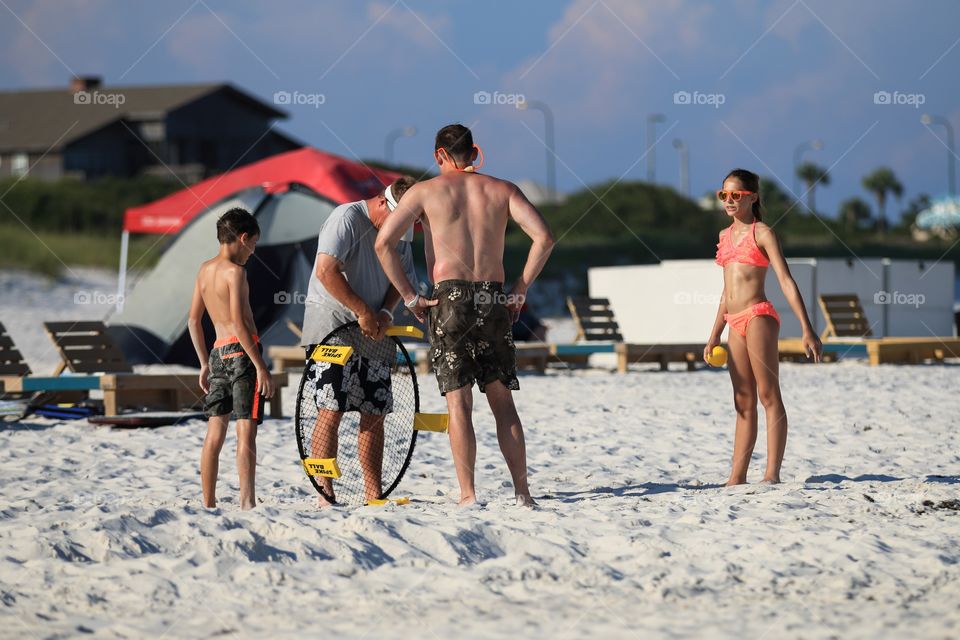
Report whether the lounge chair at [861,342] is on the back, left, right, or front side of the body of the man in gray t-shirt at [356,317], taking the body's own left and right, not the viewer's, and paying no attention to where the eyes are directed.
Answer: left

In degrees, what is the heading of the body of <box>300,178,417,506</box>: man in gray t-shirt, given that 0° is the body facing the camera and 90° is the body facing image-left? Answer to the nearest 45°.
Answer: approximately 315°

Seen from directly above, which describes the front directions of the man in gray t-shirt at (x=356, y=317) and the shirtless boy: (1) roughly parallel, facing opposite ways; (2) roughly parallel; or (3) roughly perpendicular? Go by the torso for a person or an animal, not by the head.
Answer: roughly perpendicular

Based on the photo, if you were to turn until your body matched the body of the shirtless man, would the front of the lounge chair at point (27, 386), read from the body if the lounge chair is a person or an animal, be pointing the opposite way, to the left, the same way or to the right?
to the right

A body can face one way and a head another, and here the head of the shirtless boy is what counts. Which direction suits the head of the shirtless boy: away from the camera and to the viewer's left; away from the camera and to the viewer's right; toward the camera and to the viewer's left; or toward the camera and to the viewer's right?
away from the camera and to the viewer's right

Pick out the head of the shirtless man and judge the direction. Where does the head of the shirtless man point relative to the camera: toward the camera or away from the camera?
away from the camera

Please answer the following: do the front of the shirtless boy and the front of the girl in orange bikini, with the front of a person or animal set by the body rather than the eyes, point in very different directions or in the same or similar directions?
very different directions

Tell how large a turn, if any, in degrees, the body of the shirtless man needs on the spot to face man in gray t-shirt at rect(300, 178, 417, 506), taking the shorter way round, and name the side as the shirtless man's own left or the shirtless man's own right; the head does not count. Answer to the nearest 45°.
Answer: approximately 45° to the shirtless man's own left

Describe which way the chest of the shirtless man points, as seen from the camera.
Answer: away from the camera

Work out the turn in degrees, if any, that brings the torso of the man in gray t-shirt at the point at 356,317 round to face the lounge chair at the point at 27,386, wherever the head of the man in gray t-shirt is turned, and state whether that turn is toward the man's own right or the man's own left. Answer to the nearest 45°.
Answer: approximately 180°

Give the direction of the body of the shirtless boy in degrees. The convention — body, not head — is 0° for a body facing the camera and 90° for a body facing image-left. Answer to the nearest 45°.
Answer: approximately 225°

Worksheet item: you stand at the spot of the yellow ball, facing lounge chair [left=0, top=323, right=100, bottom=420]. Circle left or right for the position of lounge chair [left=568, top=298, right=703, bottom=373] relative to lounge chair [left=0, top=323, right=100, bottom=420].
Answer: right

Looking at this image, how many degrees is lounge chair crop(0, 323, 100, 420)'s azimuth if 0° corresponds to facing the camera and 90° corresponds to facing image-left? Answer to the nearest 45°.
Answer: approximately 270°
